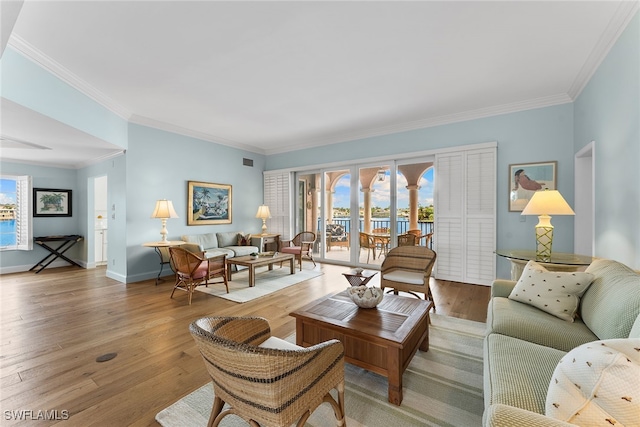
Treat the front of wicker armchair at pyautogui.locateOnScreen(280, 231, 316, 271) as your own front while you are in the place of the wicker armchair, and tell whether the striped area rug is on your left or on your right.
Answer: on your left

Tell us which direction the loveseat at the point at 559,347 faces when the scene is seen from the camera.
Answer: facing to the left of the viewer

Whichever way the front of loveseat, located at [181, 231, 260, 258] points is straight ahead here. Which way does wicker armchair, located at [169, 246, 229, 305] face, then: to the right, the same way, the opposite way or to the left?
to the left

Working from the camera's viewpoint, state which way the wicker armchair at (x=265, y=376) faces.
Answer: facing away from the viewer and to the right of the viewer

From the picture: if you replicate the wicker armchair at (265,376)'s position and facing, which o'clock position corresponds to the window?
The window is roughly at 9 o'clock from the wicker armchair.

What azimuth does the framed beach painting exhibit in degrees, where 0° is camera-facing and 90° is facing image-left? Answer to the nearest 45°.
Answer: approximately 315°

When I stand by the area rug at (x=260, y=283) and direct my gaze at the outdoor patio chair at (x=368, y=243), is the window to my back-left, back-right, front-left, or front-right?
back-left
